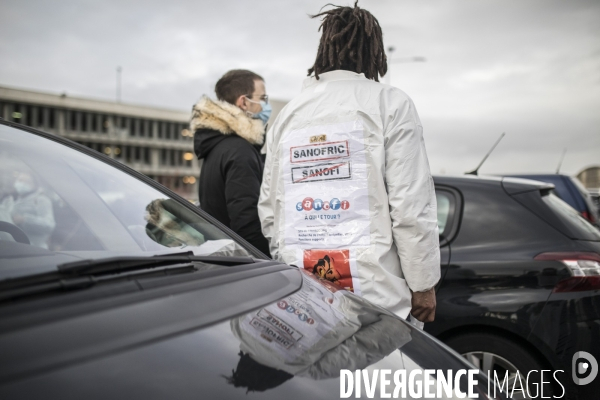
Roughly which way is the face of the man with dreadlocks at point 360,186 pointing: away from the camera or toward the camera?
away from the camera

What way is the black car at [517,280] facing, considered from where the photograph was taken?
facing away from the viewer and to the left of the viewer

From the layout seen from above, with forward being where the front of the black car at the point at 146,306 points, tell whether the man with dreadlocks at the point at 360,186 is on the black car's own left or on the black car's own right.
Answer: on the black car's own left

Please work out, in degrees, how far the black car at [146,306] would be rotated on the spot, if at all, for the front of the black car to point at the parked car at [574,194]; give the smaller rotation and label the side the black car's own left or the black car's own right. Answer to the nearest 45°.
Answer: approximately 90° to the black car's own left

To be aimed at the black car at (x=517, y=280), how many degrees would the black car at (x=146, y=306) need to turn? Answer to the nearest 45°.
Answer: approximately 90° to its left

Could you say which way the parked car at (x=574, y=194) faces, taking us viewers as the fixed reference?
facing away from the viewer and to the left of the viewer

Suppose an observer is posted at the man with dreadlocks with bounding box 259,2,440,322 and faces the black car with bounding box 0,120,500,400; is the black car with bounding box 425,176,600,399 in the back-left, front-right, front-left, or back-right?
back-left

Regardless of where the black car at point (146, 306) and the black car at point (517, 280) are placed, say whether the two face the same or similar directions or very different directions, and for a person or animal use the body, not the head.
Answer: very different directions

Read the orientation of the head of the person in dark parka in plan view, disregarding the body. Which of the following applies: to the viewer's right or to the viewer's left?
to the viewer's right
